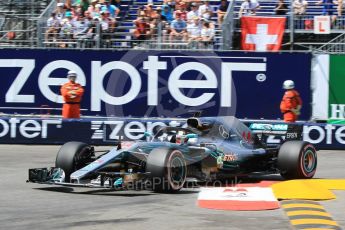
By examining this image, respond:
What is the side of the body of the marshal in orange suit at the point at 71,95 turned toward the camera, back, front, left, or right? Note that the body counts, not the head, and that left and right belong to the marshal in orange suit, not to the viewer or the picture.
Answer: front

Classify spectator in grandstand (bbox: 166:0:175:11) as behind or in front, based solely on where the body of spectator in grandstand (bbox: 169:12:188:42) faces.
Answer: behind

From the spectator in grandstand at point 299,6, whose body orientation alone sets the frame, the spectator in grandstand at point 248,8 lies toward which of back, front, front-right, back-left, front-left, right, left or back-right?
right

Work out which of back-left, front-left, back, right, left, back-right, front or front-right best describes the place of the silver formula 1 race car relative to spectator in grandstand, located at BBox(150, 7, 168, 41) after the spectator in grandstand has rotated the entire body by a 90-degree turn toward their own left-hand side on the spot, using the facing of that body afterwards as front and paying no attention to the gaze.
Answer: right

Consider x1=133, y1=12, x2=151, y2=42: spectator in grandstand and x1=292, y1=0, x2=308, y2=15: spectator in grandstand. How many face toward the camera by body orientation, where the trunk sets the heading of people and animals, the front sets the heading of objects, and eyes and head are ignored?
2

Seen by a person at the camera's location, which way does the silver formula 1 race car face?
facing the viewer and to the left of the viewer

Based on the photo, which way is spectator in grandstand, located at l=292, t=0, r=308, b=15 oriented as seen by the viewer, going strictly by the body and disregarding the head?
toward the camera

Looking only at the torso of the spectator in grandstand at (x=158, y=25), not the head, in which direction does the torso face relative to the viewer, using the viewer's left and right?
facing the viewer

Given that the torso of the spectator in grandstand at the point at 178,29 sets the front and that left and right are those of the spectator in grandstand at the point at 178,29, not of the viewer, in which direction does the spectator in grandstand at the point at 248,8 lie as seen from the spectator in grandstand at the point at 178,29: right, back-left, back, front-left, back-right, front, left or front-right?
left

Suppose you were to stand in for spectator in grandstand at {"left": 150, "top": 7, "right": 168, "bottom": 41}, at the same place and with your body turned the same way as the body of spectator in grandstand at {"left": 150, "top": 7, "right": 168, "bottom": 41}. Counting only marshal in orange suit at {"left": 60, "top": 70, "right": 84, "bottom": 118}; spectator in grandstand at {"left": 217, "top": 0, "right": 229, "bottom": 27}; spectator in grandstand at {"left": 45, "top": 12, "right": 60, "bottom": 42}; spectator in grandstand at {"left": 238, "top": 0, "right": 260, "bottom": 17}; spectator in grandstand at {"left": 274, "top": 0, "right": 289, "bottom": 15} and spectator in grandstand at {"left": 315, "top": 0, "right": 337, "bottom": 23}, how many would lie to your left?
4
